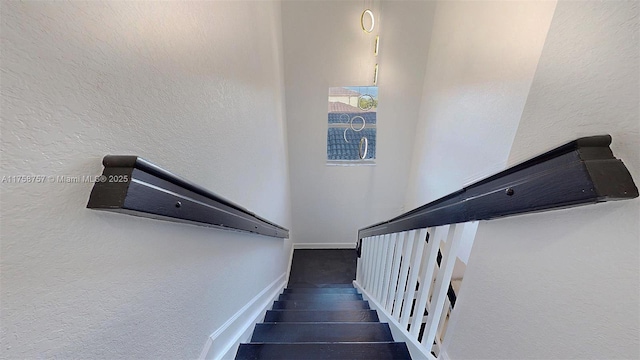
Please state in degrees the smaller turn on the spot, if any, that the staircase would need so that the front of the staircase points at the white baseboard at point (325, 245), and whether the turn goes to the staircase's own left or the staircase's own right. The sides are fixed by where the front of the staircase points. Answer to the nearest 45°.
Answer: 0° — it already faces it

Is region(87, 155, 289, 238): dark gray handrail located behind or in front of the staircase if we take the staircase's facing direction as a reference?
behind

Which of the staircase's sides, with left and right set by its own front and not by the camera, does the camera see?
back

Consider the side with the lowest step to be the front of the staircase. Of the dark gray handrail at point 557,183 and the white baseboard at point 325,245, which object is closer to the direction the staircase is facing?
the white baseboard
